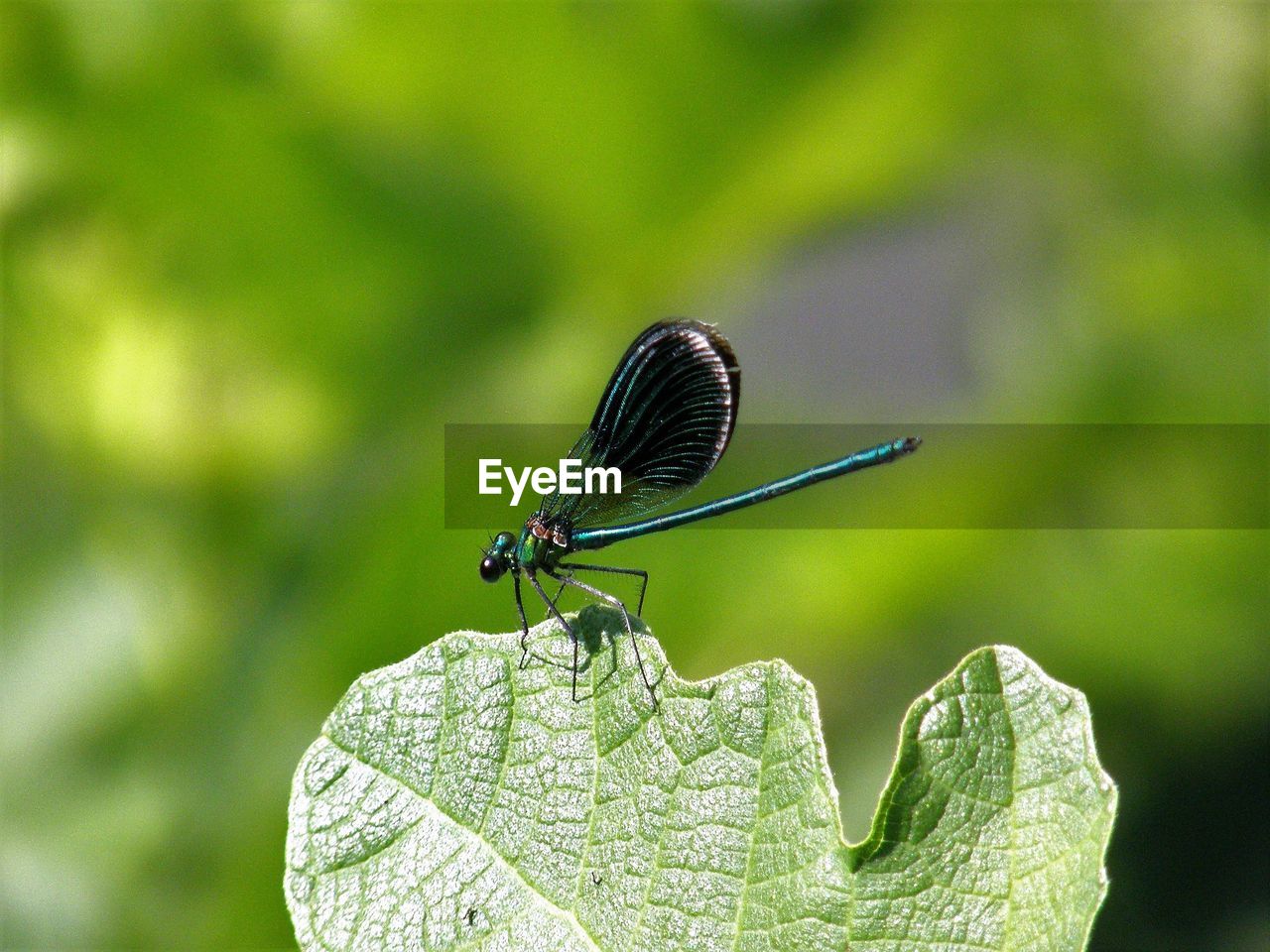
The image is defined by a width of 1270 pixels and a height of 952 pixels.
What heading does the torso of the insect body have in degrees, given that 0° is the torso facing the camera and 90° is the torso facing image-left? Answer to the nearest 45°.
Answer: approximately 90°
